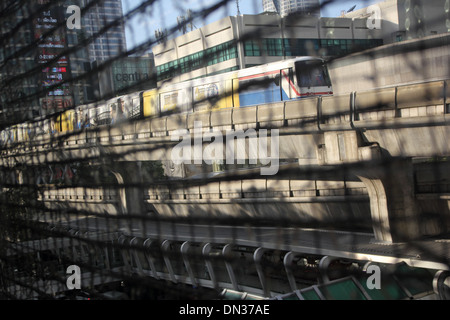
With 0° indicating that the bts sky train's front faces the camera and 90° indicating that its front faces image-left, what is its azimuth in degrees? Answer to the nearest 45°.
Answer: approximately 315°

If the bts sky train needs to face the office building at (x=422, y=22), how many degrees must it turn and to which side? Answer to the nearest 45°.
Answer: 0° — it already faces it
